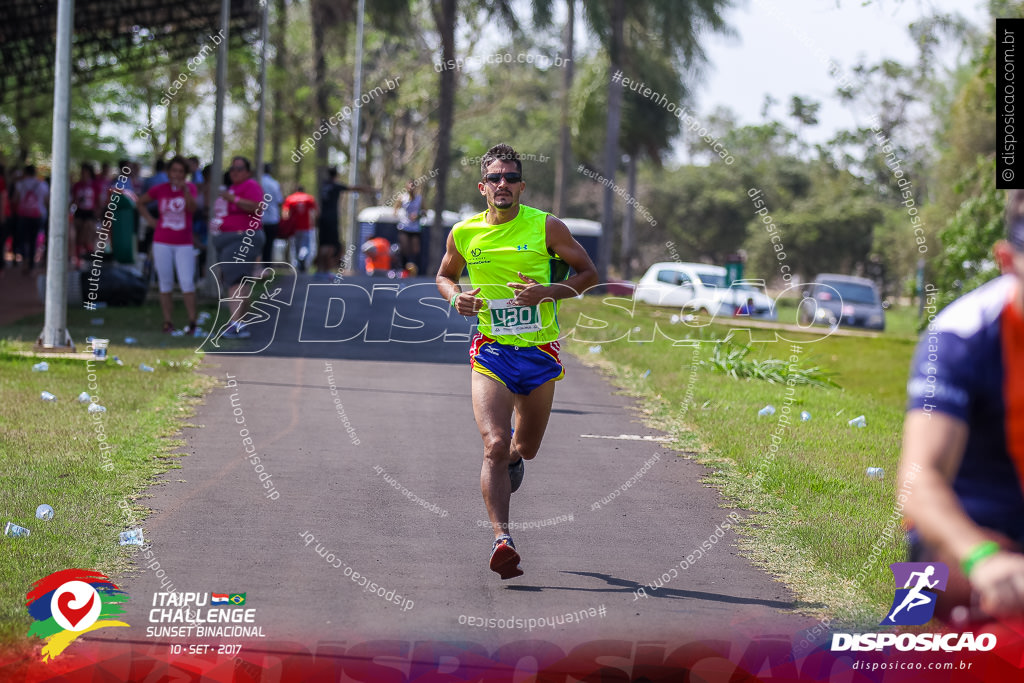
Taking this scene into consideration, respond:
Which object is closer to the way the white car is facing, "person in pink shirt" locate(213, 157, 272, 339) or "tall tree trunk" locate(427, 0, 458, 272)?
the person in pink shirt

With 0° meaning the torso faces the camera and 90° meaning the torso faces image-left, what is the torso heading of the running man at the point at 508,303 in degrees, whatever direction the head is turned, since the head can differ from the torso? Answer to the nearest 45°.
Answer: approximately 0°

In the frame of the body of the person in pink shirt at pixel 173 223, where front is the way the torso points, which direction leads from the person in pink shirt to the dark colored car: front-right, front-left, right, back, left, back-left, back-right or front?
back-left

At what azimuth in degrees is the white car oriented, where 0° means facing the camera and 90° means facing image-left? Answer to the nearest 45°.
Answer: approximately 315°

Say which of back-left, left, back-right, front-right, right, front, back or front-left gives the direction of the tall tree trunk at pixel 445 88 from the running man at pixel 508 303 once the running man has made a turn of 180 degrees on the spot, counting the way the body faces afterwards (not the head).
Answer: front
